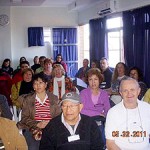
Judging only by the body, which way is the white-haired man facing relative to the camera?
toward the camera

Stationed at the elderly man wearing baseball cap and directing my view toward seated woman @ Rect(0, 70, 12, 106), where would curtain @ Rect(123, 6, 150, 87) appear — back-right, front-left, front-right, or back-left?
front-right

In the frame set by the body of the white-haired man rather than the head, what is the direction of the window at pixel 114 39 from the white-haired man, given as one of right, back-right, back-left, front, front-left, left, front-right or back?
back

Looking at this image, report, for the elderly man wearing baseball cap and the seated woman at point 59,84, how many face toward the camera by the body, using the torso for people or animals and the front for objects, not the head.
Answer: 2

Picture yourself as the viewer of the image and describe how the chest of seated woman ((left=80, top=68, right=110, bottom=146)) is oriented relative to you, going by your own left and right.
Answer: facing the viewer

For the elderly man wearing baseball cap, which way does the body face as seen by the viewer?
toward the camera

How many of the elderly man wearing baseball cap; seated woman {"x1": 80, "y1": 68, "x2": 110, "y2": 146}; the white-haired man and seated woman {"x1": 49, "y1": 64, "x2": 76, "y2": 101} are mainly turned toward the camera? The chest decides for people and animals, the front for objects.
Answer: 4

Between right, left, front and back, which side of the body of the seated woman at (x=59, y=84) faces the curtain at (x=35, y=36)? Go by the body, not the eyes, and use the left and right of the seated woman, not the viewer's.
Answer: back

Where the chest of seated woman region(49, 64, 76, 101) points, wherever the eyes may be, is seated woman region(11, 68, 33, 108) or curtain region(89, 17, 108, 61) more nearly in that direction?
the seated woman

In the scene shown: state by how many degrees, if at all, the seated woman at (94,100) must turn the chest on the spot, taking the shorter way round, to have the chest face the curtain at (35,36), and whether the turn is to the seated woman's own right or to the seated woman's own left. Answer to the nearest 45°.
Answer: approximately 180°

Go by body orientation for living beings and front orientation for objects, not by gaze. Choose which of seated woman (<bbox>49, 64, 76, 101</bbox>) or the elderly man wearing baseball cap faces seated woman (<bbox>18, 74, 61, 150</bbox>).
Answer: seated woman (<bbox>49, 64, 76, 101</bbox>)
